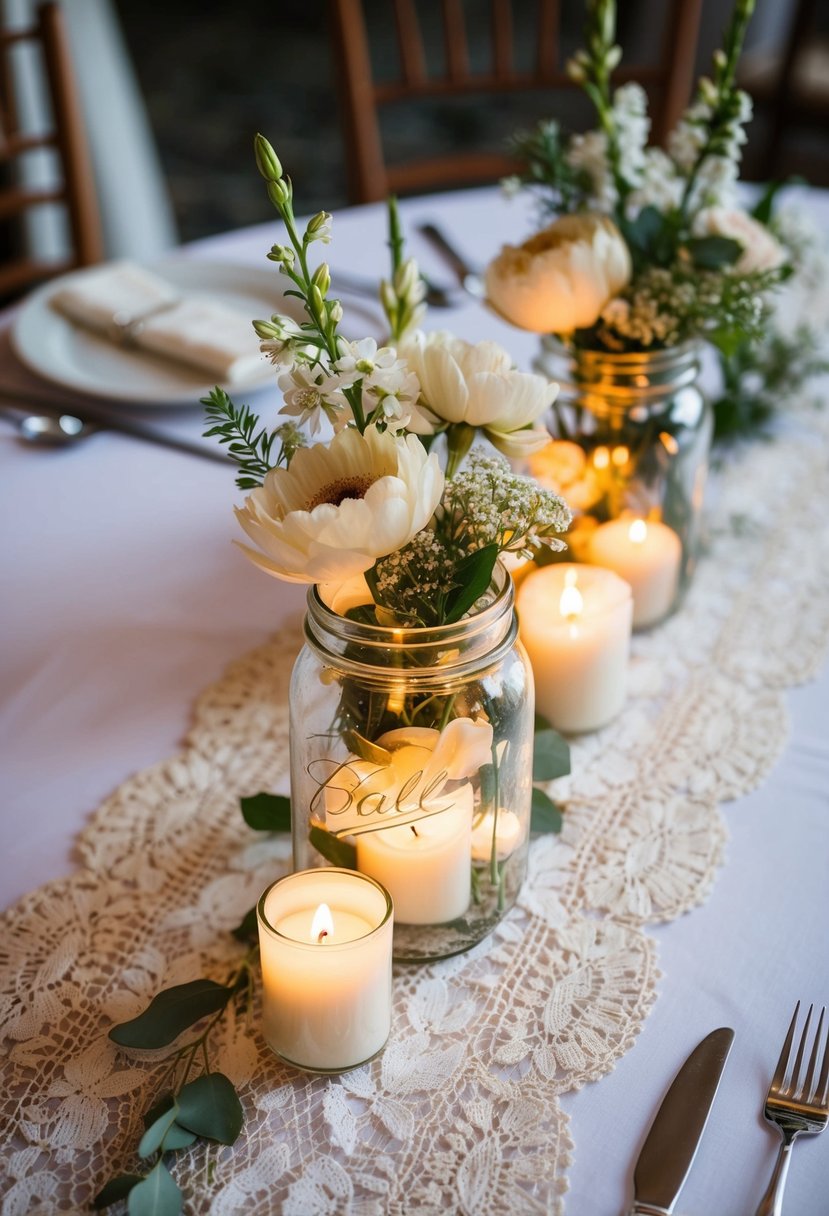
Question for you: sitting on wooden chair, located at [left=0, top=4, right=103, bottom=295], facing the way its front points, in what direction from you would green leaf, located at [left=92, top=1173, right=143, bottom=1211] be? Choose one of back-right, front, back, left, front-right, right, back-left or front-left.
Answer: front-right

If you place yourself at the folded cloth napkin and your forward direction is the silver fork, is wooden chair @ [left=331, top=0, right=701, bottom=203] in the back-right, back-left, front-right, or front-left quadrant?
back-left

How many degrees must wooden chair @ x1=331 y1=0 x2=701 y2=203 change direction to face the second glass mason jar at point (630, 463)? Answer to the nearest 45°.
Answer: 0° — it already faces it

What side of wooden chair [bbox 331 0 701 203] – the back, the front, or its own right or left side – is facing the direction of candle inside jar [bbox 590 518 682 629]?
front

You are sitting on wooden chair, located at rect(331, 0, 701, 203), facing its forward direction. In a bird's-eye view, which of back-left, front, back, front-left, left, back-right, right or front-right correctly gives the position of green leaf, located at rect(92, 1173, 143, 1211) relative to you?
front

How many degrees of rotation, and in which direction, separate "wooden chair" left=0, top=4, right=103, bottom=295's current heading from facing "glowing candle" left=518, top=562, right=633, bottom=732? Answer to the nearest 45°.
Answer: approximately 45° to its right

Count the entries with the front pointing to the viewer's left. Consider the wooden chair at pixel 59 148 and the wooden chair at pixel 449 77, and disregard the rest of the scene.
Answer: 0

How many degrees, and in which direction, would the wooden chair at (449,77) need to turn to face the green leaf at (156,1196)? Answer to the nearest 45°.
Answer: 0° — it already faces it

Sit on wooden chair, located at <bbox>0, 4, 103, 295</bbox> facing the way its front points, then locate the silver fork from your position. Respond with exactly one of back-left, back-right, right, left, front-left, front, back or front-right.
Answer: front-right

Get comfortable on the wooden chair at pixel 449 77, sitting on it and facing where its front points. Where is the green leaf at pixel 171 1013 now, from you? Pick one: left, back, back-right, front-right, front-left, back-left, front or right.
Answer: front

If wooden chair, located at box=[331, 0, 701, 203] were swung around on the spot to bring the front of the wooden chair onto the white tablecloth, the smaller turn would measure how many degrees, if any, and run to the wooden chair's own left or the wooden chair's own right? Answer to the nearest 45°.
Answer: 0° — it already faces it

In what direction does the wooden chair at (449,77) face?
toward the camera

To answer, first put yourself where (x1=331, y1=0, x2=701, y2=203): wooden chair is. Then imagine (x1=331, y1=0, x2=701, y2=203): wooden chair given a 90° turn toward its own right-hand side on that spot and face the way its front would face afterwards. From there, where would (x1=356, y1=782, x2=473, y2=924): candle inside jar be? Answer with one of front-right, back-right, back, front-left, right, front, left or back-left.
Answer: left

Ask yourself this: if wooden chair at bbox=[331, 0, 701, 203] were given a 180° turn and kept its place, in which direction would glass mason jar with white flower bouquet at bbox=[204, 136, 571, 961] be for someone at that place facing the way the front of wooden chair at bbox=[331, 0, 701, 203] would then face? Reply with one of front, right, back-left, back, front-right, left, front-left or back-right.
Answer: back

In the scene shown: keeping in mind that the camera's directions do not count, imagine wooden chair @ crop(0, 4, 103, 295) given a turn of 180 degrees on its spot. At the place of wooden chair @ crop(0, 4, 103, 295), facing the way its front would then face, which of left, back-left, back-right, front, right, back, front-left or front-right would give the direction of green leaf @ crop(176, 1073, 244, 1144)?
back-left

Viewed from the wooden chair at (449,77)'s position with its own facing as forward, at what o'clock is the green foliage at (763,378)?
The green foliage is roughly at 11 o'clock from the wooden chair.

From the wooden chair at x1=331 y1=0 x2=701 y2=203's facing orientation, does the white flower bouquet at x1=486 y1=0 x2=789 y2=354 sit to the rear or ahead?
ahead

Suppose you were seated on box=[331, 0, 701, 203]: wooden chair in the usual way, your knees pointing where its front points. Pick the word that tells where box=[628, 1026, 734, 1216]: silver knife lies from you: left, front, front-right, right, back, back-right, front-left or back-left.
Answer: front
